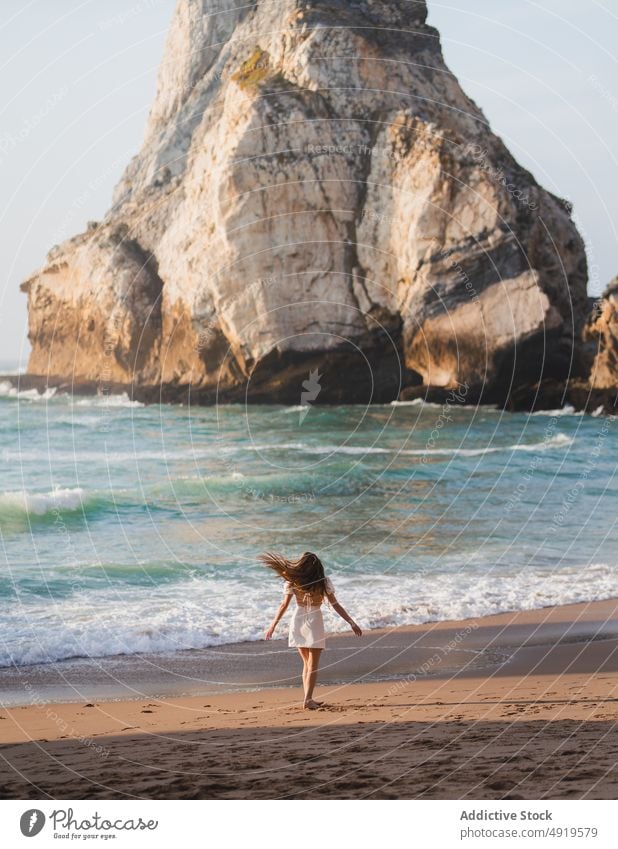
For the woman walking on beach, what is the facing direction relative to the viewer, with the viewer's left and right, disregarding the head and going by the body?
facing away from the viewer

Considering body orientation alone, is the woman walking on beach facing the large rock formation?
yes
